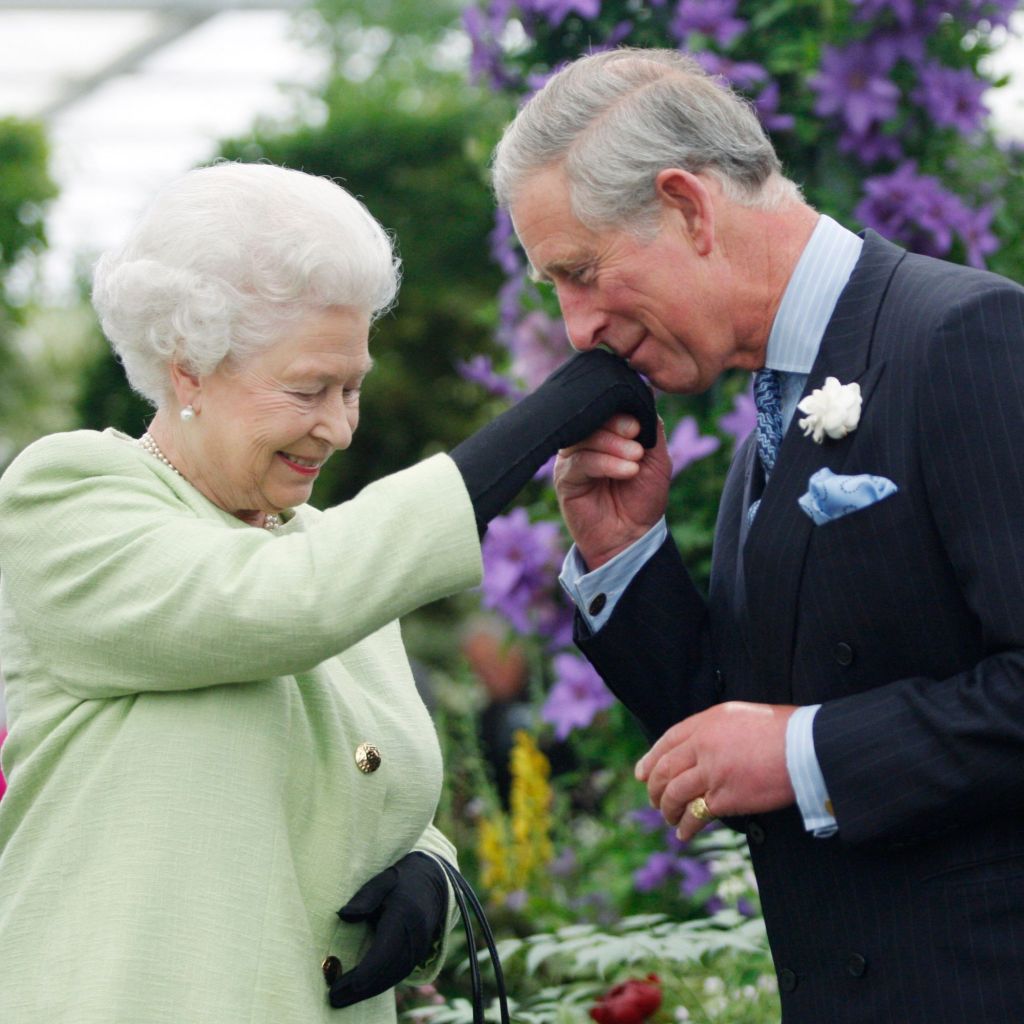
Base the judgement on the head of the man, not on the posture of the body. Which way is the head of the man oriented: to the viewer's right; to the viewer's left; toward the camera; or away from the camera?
to the viewer's left

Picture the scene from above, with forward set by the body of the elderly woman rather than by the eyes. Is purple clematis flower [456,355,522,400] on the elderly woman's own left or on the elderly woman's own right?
on the elderly woman's own left

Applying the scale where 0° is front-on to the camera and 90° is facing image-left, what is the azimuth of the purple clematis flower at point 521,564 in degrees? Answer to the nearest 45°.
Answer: approximately 0°
